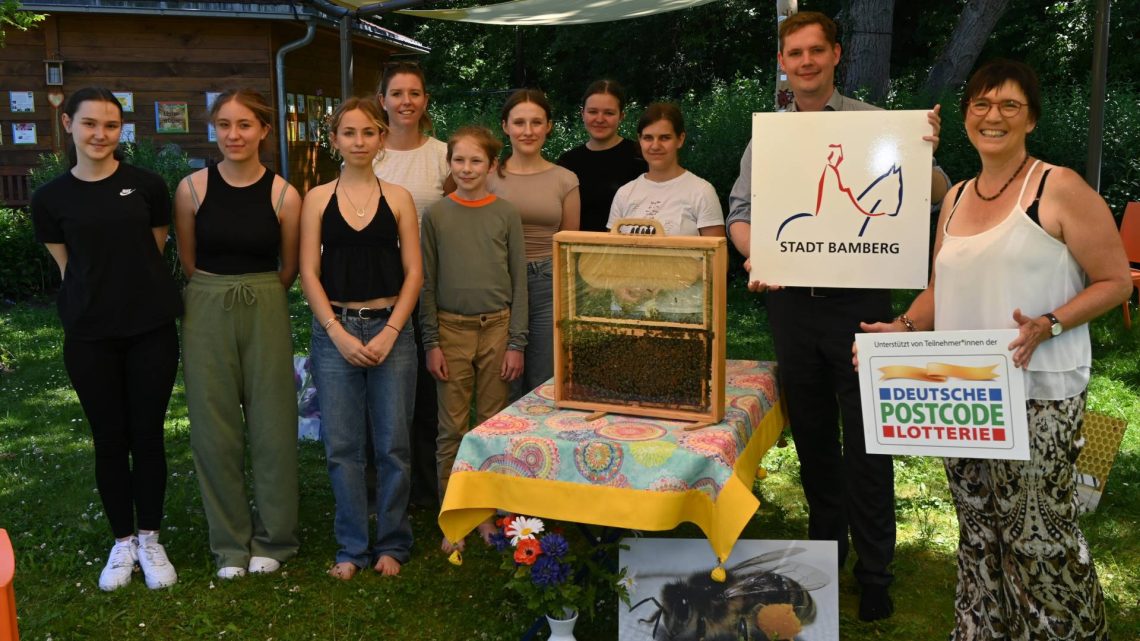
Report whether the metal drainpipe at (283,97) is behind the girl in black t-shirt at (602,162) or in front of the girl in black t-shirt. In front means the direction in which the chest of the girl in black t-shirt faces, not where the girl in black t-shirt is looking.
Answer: behind

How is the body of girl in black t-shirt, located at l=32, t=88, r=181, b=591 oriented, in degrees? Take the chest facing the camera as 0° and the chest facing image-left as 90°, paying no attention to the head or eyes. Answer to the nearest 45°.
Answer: approximately 0°

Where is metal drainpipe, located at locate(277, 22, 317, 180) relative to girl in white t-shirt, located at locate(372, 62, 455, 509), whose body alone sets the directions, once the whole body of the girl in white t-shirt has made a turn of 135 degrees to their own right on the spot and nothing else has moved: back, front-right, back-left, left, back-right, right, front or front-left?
front-right

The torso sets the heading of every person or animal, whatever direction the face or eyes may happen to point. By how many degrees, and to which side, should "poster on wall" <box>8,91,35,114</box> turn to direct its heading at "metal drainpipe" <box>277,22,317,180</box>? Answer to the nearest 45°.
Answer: approximately 45° to its left

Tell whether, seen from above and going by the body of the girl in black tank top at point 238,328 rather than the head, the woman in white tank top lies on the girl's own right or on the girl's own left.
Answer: on the girl's own left

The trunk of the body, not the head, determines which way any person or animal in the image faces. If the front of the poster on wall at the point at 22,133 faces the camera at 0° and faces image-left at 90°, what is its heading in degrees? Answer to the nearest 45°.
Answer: approximately 0°

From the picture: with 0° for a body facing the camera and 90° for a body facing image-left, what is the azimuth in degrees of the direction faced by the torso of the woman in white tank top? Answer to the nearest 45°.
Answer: approximately 45°

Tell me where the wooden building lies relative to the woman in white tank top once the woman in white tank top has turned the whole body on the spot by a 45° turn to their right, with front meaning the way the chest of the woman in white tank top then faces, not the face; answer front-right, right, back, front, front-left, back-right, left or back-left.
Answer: front-right
